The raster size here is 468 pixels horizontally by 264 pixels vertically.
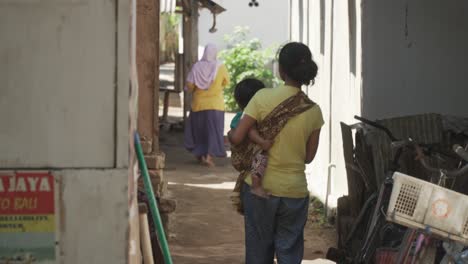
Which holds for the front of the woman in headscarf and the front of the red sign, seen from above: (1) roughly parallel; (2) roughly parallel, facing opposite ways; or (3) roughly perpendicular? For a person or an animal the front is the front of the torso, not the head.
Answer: roughly parallel, facing opposite ways

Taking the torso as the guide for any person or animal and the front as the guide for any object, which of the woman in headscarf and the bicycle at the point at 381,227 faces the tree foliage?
the woman in headscarf

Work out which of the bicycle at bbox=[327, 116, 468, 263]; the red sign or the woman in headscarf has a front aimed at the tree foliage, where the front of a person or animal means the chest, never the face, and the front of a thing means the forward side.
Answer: the woman in headscarf

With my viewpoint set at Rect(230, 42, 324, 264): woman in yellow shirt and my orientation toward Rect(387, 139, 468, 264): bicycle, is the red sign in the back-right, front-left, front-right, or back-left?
back-right

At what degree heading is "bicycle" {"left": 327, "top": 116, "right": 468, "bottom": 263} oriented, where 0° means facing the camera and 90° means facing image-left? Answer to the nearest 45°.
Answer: approximately 45°

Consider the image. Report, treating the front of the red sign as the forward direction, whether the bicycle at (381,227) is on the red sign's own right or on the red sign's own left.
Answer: on the red sign's own left

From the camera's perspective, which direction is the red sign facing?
toward the camera

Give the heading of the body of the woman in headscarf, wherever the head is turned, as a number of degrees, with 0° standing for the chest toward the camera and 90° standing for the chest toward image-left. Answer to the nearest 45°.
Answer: approximately 180°

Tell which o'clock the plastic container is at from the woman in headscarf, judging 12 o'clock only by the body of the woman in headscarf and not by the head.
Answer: The plastic container is roughly at 6 o'clock from the woman in headscarf.

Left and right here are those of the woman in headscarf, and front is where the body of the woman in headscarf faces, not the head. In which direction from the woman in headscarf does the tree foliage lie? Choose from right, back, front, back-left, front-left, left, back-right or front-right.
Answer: front

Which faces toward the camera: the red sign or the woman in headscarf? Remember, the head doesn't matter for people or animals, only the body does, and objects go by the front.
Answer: the red sign

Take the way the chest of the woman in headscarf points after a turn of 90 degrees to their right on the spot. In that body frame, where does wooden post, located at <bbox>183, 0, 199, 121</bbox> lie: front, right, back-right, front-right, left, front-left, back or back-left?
left

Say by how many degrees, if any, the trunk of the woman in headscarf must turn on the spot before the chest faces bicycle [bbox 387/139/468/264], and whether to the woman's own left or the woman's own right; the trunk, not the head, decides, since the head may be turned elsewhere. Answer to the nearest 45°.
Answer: approximately 180°

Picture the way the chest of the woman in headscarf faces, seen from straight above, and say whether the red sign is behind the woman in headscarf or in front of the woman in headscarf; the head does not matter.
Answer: behind

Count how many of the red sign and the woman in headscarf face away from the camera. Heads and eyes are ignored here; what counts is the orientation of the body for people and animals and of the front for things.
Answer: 1
